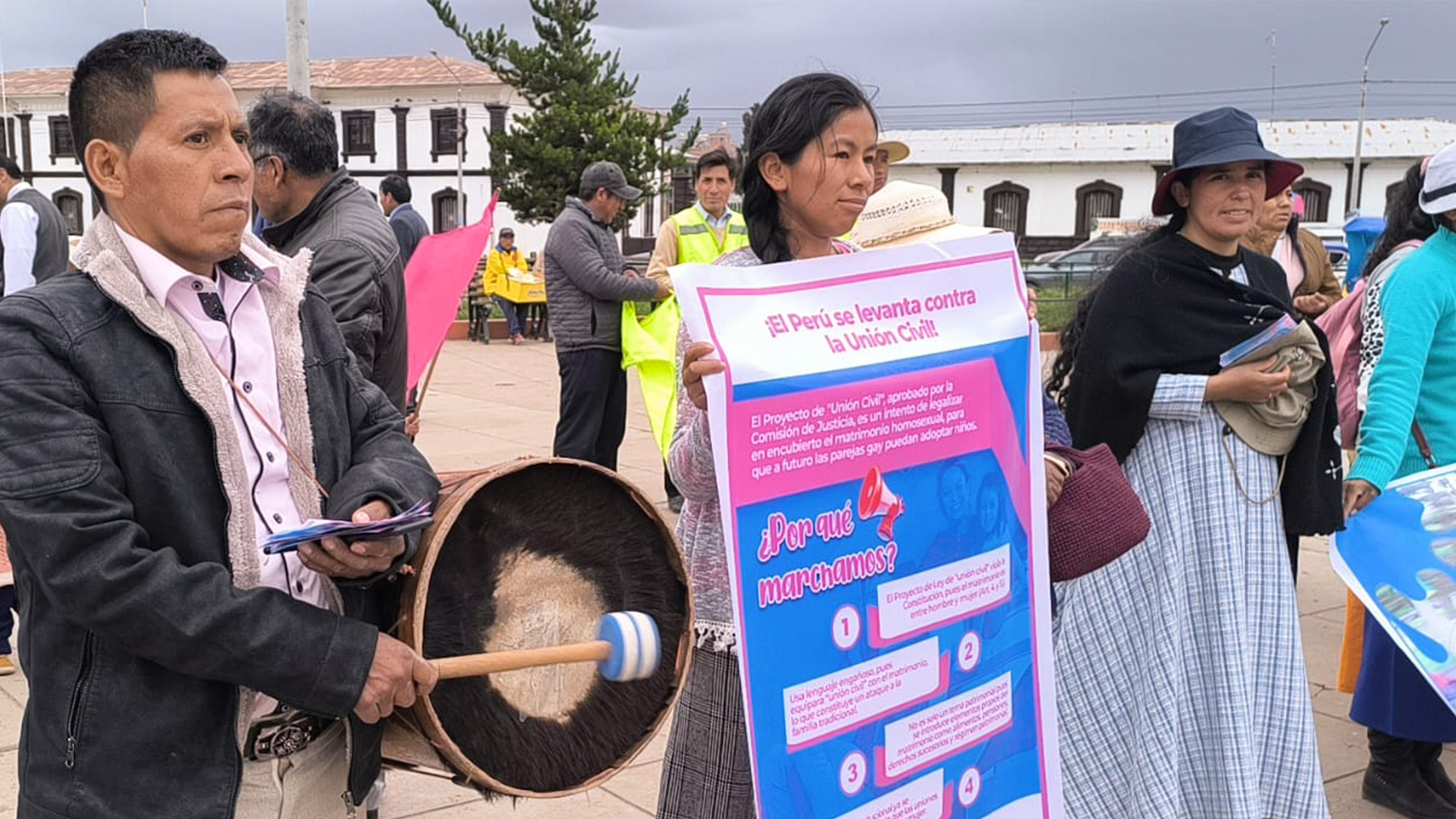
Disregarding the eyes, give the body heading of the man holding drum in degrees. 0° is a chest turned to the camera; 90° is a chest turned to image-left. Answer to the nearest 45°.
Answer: approximately 315°

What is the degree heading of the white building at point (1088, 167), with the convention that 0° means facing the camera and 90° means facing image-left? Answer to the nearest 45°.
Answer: approximately 0°

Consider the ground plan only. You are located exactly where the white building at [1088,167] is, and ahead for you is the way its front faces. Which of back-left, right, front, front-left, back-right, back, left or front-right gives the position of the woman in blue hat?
front

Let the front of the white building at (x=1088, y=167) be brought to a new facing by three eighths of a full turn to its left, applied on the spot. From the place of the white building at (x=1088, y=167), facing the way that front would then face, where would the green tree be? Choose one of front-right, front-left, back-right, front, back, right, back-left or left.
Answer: back

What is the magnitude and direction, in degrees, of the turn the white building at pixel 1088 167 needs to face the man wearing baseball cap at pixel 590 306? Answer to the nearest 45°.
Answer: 0° — it already faces them

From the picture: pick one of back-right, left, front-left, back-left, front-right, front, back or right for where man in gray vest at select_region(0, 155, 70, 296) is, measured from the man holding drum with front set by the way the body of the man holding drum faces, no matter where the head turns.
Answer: back-left

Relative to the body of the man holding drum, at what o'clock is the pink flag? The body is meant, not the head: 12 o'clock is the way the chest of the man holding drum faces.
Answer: The pink flag is roughly at 8 o'clock from the man holding drum.

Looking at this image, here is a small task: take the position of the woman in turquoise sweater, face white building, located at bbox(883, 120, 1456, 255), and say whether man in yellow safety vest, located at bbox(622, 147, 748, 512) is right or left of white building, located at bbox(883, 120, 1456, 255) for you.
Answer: left

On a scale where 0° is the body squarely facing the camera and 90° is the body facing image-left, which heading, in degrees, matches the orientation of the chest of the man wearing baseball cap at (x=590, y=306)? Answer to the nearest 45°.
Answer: approximately 270°

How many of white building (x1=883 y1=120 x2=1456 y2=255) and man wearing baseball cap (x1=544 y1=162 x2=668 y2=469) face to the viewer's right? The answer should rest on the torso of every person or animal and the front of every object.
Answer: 1

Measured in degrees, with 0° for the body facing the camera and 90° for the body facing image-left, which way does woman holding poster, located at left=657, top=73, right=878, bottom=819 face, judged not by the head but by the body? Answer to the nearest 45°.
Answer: approximately 315°

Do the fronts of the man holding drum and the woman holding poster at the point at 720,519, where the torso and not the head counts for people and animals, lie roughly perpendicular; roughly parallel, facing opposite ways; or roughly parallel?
roughly parallel

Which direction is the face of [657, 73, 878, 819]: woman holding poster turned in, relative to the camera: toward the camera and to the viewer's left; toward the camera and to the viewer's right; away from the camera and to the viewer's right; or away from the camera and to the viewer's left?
toward the camera and to the viewer's right

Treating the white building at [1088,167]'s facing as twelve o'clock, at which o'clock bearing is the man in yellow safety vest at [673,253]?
The man in yellow safety vest is roughly at 12 o'clock from the white building.

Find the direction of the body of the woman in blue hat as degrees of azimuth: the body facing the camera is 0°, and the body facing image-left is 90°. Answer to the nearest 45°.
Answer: approximately 315°

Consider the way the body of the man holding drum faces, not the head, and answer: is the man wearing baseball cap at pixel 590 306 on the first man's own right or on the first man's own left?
on the first man's own left
